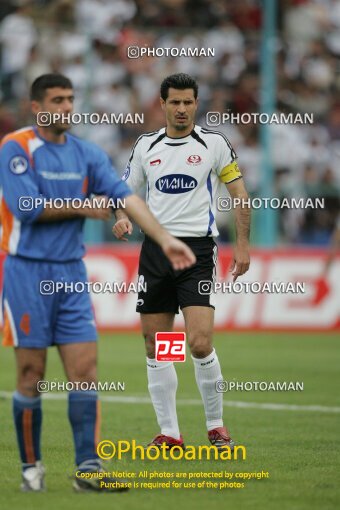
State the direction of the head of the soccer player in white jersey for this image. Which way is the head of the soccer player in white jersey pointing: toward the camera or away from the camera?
toward the camera

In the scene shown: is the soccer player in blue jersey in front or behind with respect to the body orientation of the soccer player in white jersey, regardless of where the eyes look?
in front

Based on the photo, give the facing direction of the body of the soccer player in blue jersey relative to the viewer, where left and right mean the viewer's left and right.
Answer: facing the viewer and to the right of the viewer

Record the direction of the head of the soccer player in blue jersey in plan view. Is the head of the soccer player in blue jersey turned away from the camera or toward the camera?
toward the camera

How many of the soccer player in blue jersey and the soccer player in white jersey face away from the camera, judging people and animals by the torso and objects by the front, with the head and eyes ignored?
0

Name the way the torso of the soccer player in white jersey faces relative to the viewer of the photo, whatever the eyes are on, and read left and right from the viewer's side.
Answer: facing the viewer

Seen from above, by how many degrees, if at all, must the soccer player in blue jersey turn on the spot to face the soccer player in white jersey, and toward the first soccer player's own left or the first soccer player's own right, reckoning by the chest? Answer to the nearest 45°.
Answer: approximately 90° to the first soccer player's own left
